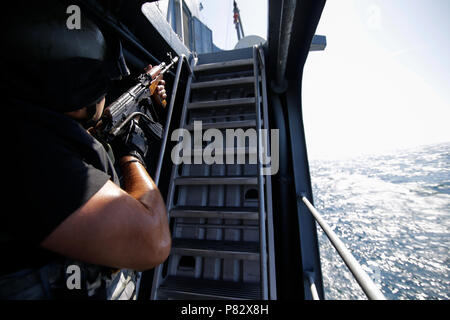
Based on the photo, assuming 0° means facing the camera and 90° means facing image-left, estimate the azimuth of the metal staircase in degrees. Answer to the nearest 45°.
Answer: approximately 0°

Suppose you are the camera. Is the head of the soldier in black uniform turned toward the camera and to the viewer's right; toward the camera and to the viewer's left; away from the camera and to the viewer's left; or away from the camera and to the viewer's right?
away from the camera and to the viewer's right

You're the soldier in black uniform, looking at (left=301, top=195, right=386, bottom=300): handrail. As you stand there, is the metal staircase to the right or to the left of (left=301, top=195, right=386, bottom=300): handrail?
left

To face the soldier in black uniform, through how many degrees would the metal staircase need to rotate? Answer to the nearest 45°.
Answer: approximately 45° to its right

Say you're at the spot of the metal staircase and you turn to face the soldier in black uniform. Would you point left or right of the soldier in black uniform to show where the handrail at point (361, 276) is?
left
